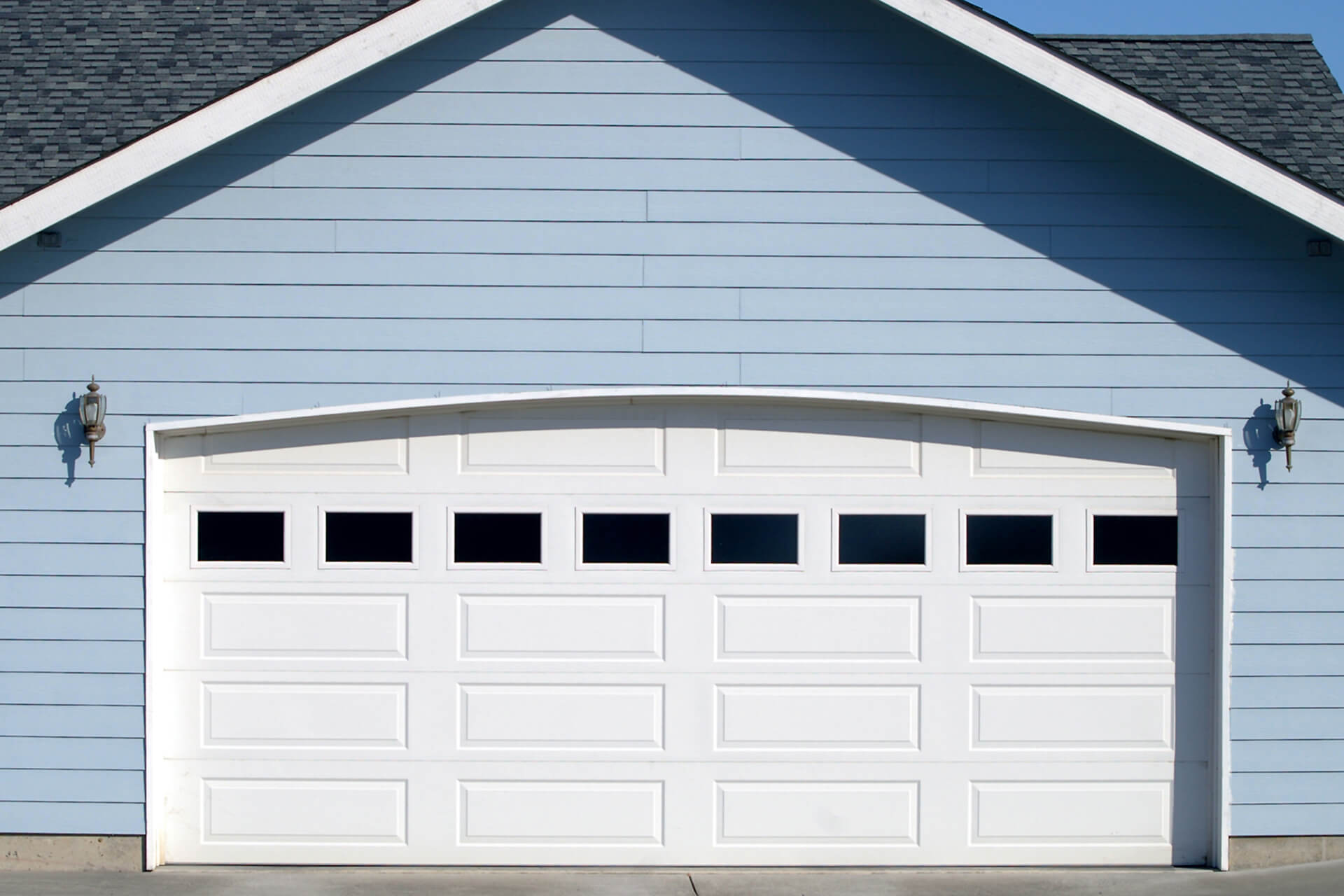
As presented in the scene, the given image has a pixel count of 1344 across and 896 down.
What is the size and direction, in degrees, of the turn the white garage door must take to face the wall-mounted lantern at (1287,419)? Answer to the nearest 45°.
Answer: approximately 90° to its left

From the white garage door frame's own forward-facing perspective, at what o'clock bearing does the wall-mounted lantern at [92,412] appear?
The wall-mounted lantern is roughly at 3 o'clock from the white garage door frame.

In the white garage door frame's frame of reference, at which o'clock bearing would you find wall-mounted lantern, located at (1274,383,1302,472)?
The wall-mounted lantern is roughly at 9 o'clock from the white garage door frame.

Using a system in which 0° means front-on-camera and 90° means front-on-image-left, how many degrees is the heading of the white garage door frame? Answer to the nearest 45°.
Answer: approximately 0°

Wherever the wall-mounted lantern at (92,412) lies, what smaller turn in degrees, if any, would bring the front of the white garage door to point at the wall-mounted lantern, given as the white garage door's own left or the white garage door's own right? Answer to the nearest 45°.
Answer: approximately 90° to the white garage door's own right
